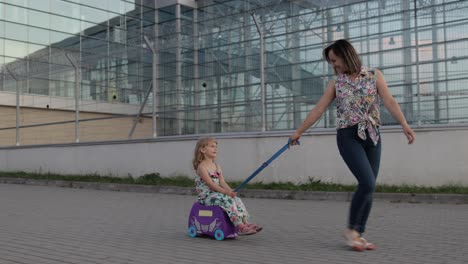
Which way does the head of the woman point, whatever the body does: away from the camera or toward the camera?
toward the camera

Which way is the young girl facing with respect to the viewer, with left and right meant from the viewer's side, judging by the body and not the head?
facing to the right of the viewer

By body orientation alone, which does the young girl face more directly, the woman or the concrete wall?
the woman

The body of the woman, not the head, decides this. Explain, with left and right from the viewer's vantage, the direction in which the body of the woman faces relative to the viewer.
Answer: facing the viewer and to the right of the viewer

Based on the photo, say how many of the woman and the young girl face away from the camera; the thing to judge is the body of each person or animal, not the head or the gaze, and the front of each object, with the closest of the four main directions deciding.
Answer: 0

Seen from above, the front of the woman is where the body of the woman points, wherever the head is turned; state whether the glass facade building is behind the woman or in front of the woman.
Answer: behind

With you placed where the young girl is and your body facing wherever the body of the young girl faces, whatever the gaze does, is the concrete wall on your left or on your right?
on your left

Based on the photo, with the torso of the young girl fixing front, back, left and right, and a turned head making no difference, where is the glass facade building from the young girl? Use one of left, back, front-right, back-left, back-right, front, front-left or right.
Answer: left

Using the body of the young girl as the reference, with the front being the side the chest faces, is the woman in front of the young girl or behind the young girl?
in front
